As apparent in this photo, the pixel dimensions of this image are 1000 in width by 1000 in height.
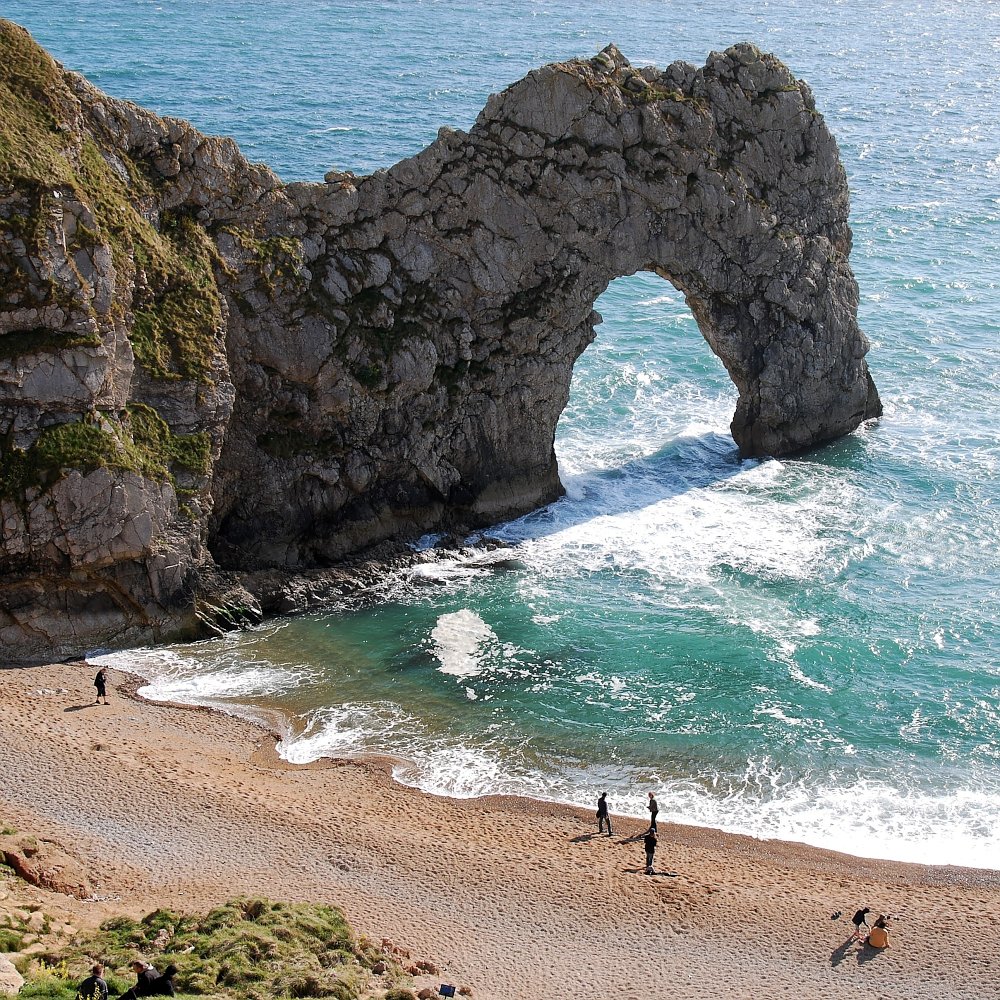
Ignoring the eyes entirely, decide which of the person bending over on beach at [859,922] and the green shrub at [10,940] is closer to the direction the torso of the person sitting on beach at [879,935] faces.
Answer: the person bending over on beach

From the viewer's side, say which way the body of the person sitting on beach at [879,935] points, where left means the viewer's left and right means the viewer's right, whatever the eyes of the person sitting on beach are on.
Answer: facing away from the viewer and to the right of the viewer

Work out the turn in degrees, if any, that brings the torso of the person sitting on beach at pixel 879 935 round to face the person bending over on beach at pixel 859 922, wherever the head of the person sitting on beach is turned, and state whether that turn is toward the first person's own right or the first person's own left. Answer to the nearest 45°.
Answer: approximately 90° to the first person's own left

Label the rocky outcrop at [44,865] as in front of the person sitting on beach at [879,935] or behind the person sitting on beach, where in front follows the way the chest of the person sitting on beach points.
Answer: behind
